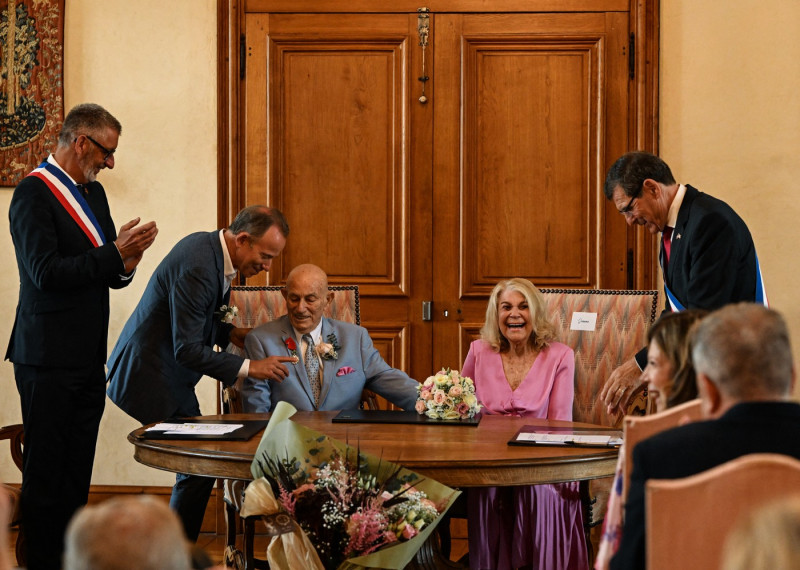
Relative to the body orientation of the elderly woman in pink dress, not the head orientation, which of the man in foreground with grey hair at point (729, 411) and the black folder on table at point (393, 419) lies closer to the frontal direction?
the man in foreground with grey hair

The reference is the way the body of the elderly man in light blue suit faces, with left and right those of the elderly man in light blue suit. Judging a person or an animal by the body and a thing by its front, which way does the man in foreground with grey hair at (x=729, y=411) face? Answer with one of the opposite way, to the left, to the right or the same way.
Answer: the opposite way

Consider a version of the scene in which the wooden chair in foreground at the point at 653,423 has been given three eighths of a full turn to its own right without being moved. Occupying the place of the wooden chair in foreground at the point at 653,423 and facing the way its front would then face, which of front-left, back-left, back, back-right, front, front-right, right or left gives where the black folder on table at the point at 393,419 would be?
back-left

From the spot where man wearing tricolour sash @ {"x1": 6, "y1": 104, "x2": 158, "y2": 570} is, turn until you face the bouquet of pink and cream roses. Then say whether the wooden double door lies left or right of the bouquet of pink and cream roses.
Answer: left

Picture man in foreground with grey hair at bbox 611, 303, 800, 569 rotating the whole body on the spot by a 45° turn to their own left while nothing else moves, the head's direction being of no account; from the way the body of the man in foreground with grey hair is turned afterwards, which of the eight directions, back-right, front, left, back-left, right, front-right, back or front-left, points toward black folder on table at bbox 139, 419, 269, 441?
front-right

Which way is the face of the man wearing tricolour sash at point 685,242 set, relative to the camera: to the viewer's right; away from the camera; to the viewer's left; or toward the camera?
to the viewer's left

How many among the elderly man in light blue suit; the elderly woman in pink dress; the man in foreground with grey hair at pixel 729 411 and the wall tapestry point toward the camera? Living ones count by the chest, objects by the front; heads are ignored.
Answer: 3

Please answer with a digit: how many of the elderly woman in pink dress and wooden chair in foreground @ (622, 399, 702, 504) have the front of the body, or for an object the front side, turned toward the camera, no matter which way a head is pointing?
1

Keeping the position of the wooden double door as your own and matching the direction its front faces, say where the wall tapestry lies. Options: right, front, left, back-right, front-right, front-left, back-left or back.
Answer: right

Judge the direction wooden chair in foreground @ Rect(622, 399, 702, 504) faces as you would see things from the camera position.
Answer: facing away from the viewer and to the left of the viewer

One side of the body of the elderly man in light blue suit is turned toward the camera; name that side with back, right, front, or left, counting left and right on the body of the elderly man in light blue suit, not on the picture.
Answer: front

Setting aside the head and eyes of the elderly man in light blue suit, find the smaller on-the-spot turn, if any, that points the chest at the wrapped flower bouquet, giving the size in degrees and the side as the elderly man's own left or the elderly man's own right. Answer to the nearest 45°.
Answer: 0° — they already face it

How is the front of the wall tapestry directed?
toward the camera

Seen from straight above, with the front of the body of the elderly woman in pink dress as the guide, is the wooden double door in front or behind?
behind

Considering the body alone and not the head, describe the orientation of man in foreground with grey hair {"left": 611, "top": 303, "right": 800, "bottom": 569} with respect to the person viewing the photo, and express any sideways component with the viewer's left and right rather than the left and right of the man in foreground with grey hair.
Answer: facing away from the viewer and to the left of the viewer

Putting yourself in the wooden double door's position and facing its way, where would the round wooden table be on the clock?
The round wooden table is roughly at 12 o'clock from the wooden double door.

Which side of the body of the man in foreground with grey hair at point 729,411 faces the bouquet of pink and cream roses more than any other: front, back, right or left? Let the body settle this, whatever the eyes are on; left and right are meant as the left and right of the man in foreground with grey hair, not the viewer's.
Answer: front
